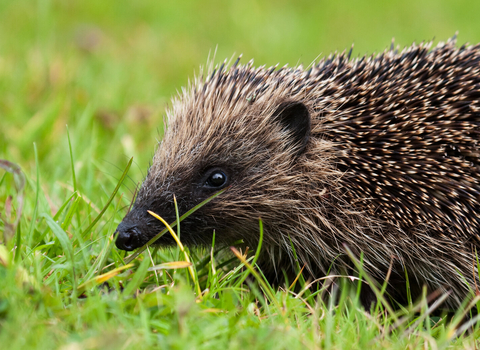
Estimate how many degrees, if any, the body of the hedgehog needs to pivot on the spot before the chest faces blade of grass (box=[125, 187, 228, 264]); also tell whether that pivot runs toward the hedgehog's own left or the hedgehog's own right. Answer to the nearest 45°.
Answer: approximately 45° to the hedgehog's own left

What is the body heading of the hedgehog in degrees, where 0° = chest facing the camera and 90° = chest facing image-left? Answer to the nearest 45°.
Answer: approximately 90°

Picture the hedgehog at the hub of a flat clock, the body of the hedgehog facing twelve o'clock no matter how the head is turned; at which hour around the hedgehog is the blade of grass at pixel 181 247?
The blade of grass is roughly at 11 o'clock from the hedgehog.
